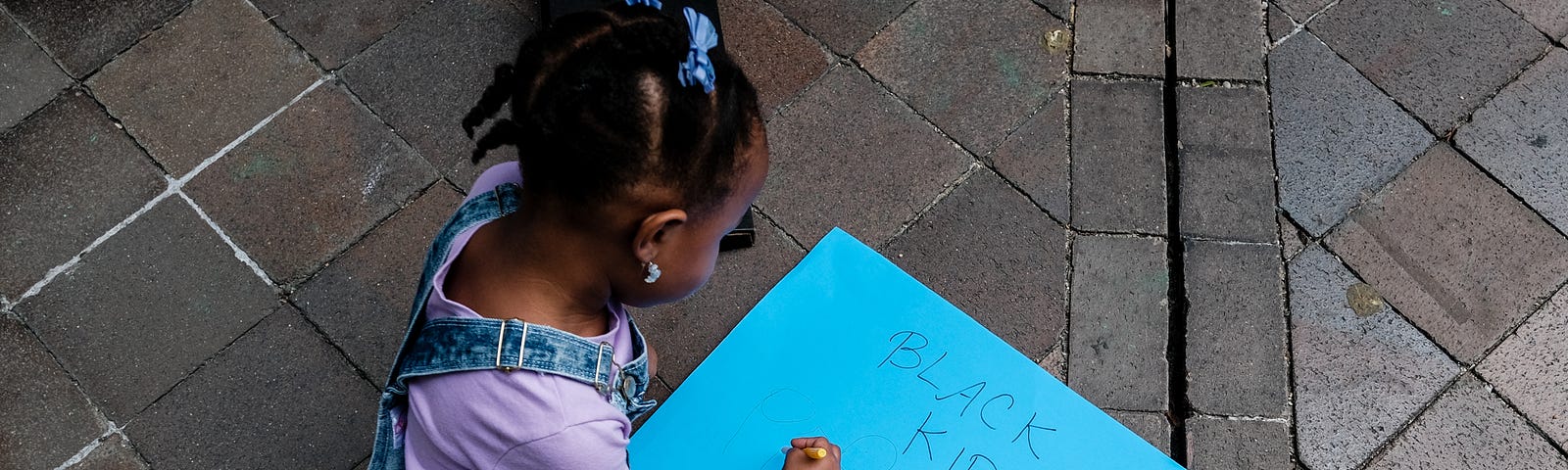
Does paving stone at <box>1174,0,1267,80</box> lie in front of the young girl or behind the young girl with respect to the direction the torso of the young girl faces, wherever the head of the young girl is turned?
in front

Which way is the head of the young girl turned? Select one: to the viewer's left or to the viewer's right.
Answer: to the viewer's right

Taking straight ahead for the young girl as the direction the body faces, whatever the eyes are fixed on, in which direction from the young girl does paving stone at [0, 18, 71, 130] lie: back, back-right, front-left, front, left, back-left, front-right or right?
back-left

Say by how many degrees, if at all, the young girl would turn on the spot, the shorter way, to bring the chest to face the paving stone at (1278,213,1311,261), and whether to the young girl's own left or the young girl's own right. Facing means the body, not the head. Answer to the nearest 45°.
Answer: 0° — they already face it

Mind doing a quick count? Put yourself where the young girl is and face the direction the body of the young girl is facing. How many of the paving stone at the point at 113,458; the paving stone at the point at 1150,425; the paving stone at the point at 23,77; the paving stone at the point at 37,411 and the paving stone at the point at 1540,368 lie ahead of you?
2

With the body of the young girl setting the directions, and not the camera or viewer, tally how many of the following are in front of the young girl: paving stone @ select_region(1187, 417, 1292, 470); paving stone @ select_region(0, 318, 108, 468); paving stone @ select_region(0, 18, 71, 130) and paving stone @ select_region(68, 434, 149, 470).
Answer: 1

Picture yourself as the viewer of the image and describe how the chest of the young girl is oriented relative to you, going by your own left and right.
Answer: facing to the right of the viewer

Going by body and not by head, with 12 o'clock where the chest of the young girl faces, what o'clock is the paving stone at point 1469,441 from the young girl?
The paving stone is roughly at 12 o'clock from the young girl.

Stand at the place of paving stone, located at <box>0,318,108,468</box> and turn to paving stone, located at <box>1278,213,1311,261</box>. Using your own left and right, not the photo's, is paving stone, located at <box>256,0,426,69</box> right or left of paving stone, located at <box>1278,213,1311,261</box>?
left

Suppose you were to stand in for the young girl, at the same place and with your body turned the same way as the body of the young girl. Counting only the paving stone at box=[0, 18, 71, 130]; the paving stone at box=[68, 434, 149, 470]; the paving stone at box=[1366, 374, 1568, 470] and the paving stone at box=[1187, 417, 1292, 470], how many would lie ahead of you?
2

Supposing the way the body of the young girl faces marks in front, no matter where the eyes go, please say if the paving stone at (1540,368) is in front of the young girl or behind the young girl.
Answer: in front

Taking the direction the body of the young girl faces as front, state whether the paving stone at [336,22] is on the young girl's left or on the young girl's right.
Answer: on the young girl's left

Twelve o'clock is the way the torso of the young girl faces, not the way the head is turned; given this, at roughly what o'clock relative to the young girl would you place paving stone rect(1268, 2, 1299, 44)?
The paving stone is roughly at 11 o'clock from the young girl.

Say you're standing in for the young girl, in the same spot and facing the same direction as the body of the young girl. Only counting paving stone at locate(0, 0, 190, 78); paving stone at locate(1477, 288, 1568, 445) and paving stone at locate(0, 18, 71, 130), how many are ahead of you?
1

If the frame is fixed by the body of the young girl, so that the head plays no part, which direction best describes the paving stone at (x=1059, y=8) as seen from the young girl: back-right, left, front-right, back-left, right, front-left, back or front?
front-left
